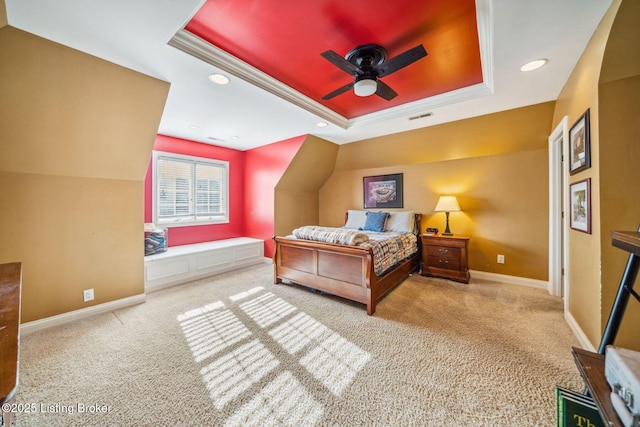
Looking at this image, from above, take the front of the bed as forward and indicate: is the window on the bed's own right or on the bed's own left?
on the bed's own right

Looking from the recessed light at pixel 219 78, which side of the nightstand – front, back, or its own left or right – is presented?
front

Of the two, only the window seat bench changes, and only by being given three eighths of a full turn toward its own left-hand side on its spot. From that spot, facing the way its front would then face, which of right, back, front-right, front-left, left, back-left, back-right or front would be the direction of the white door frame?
back-right

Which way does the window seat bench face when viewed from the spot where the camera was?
facing the viewer and to the right of the viewer

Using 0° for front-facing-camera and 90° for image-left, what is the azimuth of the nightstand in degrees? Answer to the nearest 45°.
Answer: approximately 45°
